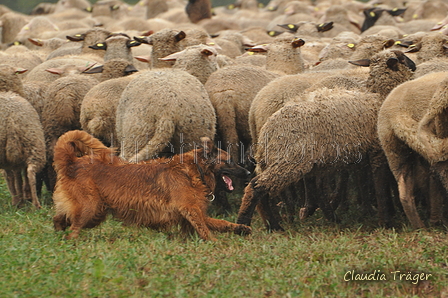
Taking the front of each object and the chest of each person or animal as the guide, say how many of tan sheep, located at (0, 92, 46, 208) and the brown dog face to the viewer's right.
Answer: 1

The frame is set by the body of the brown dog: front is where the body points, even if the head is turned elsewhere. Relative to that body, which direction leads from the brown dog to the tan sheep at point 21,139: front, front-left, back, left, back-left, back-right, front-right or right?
back-left

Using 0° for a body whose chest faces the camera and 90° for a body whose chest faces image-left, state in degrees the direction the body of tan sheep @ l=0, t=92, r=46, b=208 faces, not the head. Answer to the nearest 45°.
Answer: approximately 135°

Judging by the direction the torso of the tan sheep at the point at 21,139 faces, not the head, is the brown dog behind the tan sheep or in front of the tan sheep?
behind

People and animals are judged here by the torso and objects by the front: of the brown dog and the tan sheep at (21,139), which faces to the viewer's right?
the brown dog

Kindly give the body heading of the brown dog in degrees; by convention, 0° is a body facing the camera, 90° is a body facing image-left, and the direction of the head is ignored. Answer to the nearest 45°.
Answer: approximately 270°
